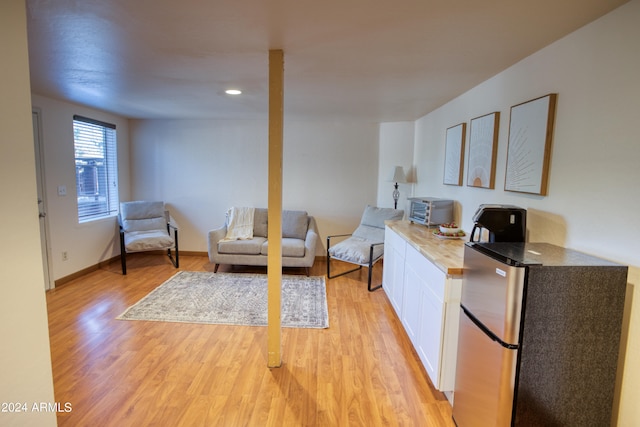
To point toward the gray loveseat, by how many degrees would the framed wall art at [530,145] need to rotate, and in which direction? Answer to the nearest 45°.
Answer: approximately 45° to its right

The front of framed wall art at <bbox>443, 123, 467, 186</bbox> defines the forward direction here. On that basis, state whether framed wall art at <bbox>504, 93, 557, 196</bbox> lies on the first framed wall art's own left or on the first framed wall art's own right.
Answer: on the first framed wall art's own left

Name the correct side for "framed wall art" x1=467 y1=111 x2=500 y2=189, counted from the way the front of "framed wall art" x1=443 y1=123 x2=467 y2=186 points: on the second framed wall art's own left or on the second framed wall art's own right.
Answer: on the second framed wall art's own left

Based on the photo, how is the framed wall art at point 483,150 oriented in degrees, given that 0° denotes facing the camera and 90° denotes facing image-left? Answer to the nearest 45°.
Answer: approximately 45°

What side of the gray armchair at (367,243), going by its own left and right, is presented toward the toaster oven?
left

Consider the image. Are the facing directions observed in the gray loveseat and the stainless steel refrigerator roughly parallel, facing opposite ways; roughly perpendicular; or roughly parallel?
roughly perpendicular

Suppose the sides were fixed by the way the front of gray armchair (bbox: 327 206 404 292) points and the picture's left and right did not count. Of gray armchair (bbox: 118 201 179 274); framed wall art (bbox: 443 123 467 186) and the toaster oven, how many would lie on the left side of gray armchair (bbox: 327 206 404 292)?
2

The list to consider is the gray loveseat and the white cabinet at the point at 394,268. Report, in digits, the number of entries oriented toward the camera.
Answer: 1

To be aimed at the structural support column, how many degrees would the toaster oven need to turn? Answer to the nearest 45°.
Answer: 0° — it already faces it

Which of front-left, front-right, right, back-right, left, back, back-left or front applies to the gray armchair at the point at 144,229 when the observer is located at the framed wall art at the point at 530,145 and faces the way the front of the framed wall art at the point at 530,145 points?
front-right

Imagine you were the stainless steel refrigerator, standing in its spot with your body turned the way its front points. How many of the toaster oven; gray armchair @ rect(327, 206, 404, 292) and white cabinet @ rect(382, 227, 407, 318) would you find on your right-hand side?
3

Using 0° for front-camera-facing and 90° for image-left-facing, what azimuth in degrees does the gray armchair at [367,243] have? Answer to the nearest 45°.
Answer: approximately 45°

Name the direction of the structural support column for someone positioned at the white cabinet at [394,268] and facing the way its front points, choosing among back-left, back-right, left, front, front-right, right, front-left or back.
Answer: front-left

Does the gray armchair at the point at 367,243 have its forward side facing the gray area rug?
yes
